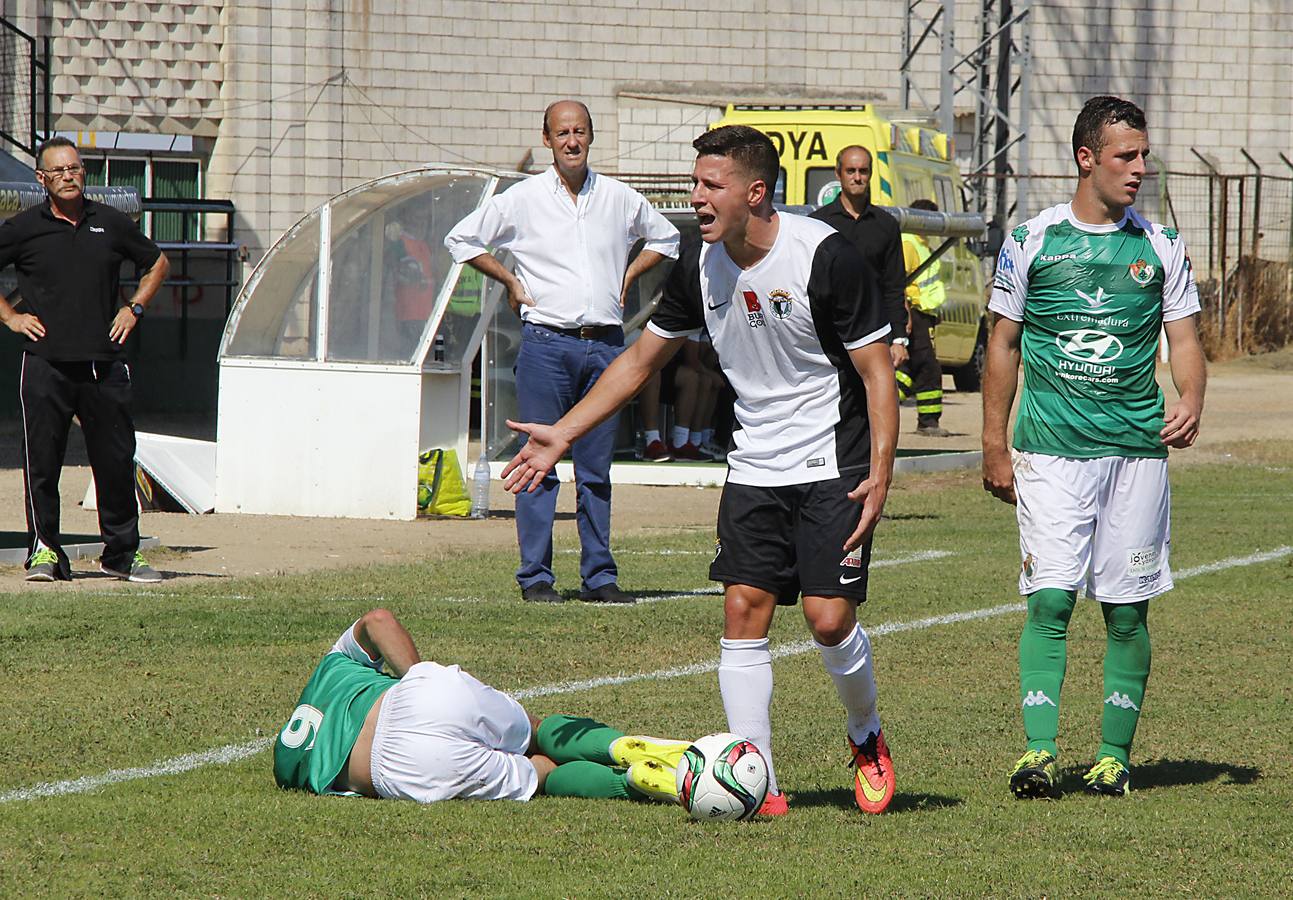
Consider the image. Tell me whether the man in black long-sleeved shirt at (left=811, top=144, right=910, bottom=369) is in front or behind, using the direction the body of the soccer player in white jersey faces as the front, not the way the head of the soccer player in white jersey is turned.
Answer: behind

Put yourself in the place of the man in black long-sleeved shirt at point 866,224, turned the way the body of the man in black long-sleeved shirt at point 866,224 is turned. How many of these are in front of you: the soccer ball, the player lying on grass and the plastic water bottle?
2

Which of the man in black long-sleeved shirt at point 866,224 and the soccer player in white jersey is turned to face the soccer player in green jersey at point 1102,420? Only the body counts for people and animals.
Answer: the man in black long-sleeved shirt

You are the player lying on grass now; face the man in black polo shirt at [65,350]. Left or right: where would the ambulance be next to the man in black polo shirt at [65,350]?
right
